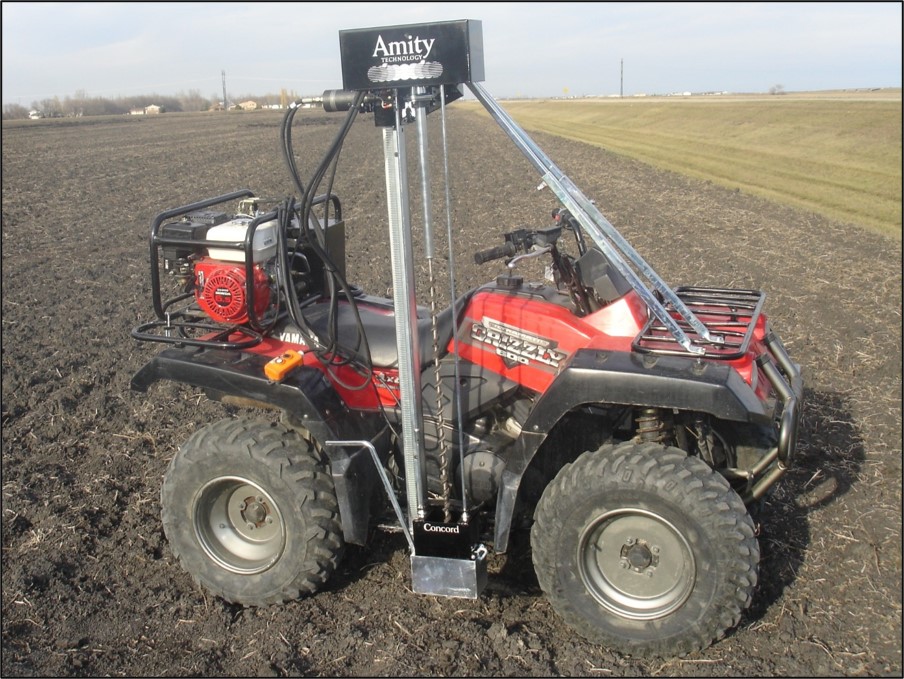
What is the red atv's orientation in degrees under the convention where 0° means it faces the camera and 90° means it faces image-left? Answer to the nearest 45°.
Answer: approximately 270°
